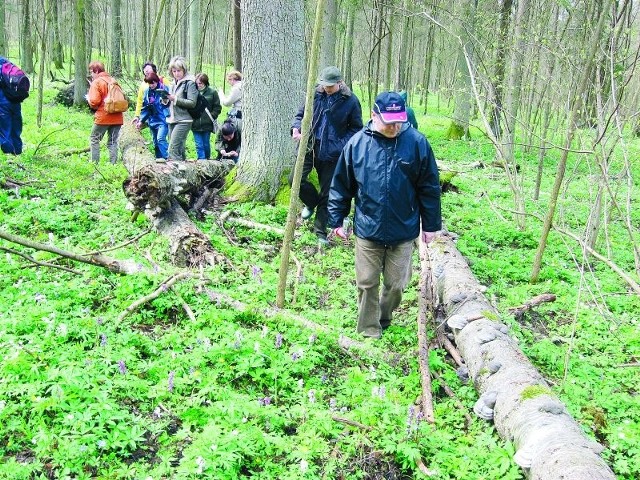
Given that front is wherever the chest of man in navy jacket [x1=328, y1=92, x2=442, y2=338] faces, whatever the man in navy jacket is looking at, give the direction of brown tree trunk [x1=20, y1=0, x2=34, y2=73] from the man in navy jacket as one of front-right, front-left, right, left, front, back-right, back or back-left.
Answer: back-right

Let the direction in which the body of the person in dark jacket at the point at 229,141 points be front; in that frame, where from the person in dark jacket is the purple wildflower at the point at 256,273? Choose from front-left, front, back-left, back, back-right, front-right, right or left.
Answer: front

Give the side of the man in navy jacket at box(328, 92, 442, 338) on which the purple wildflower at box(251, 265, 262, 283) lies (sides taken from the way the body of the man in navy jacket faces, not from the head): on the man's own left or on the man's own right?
on the man's own right

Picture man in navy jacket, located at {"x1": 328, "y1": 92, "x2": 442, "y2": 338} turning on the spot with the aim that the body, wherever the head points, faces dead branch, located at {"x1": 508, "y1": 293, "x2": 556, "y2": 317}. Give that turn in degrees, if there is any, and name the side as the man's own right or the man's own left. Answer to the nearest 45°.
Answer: approximately 135° to the man's own left

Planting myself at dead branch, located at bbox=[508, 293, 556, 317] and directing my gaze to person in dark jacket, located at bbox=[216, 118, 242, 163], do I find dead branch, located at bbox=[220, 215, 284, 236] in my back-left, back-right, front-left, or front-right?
front-left

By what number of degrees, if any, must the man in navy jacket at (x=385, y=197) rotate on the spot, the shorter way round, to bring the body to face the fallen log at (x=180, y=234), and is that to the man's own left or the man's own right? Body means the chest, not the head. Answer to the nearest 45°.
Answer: approximately 135° to the man's own right

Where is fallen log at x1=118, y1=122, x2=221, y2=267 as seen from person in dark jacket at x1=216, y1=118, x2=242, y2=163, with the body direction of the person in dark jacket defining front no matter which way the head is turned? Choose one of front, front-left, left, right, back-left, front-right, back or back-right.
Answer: front

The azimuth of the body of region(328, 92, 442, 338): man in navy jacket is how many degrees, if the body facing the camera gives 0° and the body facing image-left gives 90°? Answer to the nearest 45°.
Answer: approximately 0°

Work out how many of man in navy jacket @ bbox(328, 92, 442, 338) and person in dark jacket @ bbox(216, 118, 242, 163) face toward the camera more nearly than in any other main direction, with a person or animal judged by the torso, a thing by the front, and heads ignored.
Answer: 2

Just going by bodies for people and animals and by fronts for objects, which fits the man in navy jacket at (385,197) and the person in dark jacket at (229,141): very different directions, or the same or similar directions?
same or similar directions

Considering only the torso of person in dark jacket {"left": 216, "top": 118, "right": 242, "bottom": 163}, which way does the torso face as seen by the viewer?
toward the camera

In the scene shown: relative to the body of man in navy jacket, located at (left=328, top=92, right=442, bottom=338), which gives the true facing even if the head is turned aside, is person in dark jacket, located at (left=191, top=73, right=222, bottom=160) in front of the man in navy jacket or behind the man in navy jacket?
behind

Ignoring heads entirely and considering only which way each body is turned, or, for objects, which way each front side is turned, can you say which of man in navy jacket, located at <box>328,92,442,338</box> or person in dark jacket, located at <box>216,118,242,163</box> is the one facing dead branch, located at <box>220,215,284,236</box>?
the person in dark jacket
